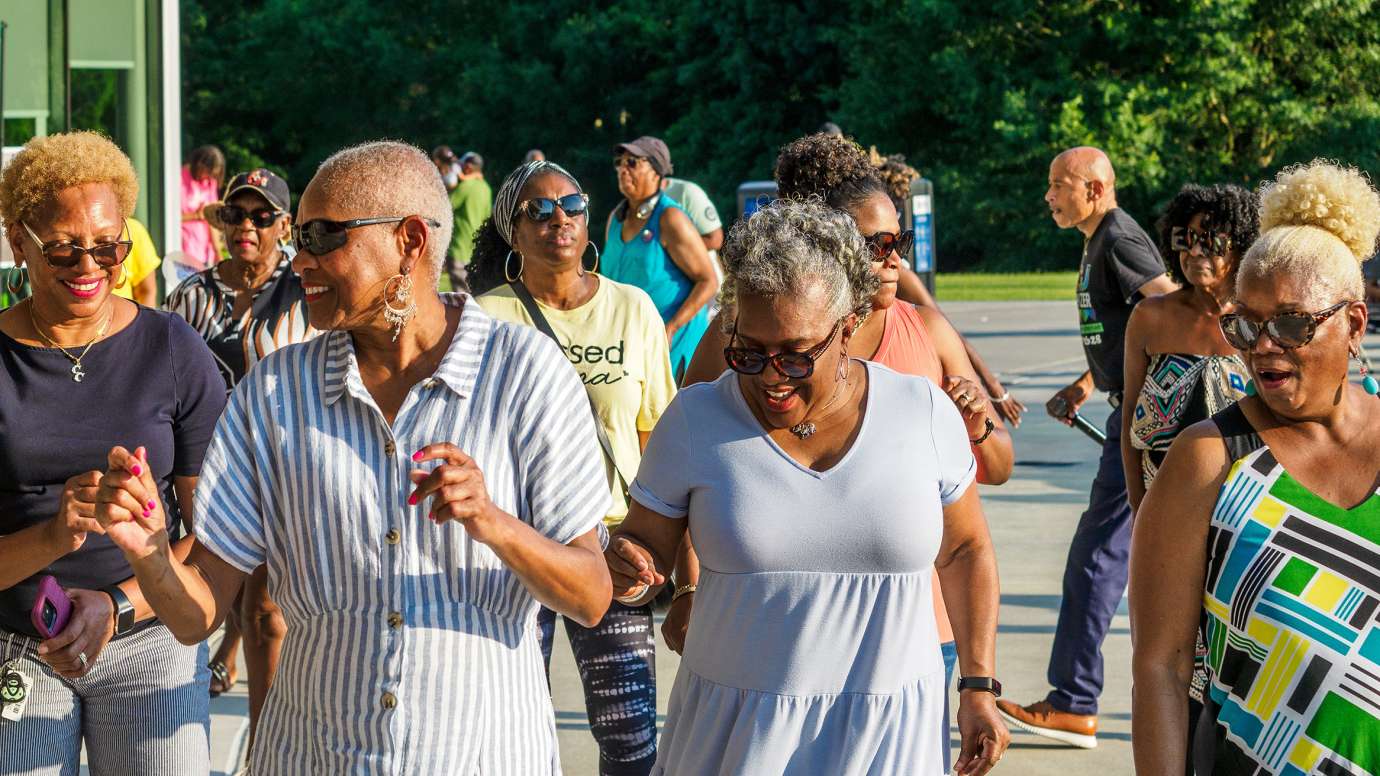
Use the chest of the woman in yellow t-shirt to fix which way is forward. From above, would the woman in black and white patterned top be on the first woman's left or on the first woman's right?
on the first woman's right

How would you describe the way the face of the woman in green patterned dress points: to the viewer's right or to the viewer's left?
to the viewer's left

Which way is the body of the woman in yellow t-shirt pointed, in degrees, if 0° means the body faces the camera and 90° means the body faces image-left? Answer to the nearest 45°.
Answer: approximately 0°

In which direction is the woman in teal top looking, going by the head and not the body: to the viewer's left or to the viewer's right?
to the viewer's left

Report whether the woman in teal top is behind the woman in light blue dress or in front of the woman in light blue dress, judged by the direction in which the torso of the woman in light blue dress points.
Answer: behind

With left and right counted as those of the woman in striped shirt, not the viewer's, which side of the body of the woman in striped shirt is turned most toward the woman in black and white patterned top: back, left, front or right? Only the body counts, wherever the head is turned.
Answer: back

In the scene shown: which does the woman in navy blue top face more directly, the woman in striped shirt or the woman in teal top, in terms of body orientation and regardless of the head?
the woman in striped shirt
